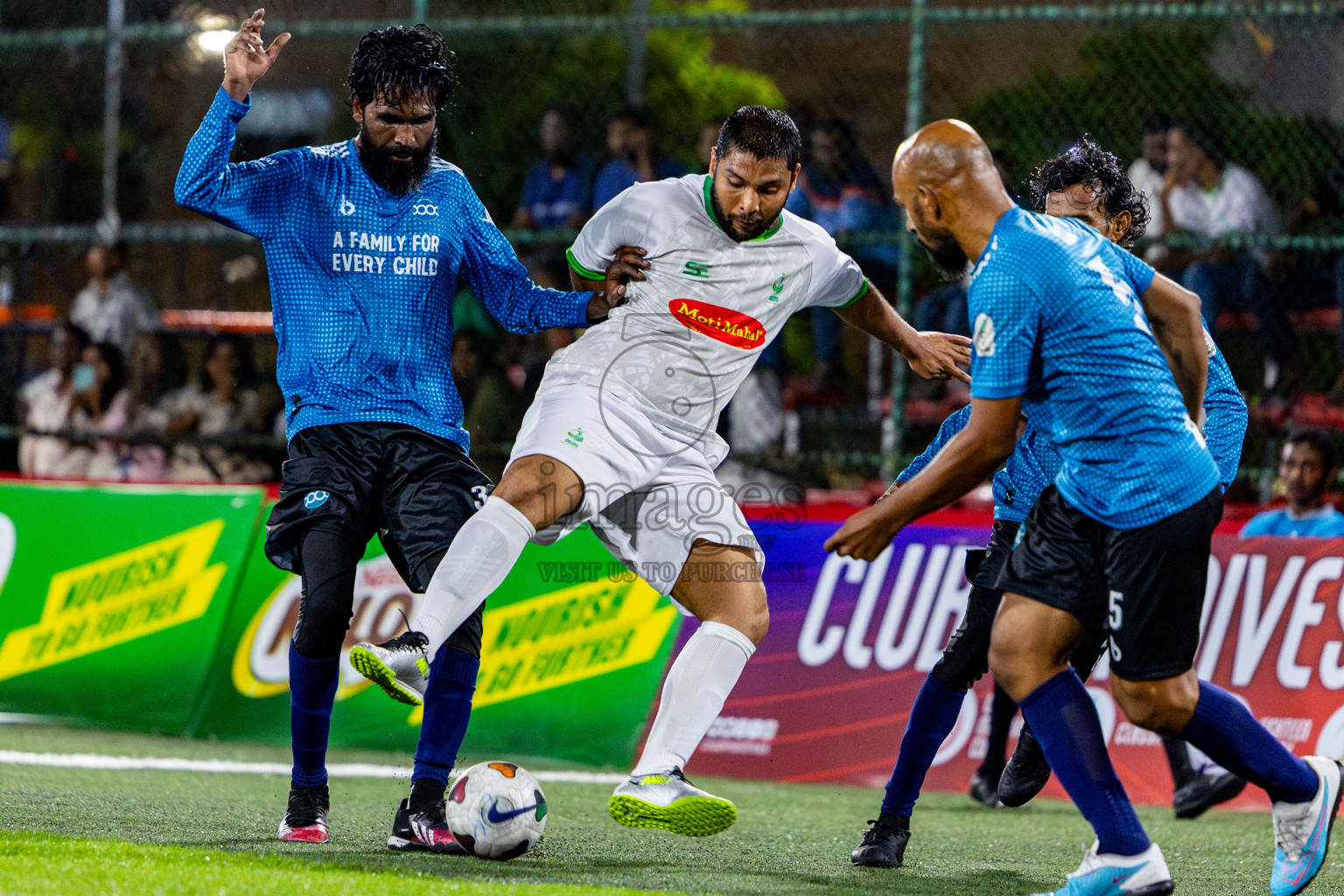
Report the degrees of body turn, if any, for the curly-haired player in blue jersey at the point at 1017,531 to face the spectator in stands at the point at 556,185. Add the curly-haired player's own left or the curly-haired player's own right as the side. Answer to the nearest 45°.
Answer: approximately 90° to the curly-haired player's own right

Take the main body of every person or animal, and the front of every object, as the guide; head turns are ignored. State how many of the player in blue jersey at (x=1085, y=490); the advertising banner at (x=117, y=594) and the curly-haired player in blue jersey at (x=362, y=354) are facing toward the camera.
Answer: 2

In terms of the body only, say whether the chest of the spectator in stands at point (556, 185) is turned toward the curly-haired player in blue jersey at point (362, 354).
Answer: yes

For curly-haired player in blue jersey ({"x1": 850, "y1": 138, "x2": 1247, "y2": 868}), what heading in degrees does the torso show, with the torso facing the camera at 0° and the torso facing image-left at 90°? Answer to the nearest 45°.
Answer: approximately 45°

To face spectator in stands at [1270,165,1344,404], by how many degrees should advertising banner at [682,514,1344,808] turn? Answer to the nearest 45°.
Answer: approximately 135° to its left

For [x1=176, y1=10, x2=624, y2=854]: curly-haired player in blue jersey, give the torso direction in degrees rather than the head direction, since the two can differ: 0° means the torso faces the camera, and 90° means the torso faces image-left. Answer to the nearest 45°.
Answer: approximately 0°

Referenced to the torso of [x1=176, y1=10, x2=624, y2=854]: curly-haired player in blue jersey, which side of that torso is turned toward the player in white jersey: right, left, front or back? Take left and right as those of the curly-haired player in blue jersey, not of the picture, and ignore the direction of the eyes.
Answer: left

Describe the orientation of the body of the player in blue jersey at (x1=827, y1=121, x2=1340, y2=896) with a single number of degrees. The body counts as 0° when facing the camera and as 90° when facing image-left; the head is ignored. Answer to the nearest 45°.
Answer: approximately 135°

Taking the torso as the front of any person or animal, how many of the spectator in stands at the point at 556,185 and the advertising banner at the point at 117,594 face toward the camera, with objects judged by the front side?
2

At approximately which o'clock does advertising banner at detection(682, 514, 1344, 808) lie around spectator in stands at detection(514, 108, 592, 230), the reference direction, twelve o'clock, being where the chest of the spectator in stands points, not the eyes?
The advertising banner is roughly at 11 o'clock from the spectator in stands.
